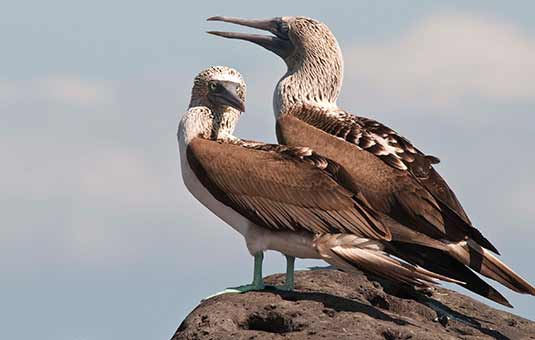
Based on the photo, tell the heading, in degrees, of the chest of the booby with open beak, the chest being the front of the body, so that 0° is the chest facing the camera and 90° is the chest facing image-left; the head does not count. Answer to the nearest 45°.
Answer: approximately 90°

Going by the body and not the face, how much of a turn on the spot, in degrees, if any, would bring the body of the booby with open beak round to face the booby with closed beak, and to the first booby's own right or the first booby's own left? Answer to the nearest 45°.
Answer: approximately 45° to the first booby's own left

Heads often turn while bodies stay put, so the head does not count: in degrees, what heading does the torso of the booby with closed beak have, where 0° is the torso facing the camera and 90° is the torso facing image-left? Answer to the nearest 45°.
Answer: approximately 90°

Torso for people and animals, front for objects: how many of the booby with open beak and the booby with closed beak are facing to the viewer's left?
2
